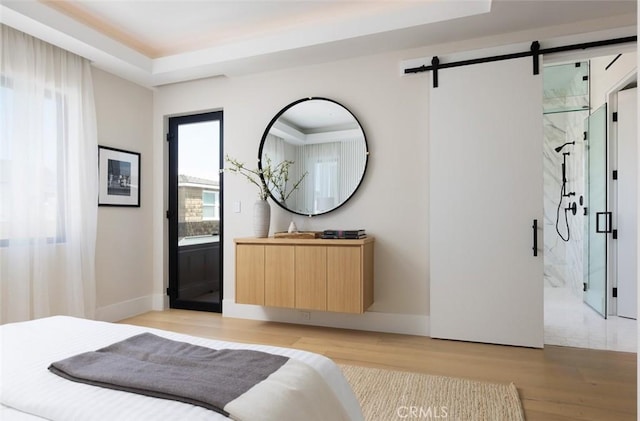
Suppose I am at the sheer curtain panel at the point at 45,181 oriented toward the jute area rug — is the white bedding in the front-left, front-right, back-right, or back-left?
front-right

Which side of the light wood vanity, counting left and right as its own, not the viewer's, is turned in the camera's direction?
front

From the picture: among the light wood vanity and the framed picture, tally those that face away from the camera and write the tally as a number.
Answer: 0

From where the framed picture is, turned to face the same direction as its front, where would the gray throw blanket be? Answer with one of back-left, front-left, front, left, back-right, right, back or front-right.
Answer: front-right

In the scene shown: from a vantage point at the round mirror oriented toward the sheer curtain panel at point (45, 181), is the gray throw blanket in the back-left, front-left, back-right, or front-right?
front-left

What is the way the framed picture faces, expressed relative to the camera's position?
facing the viewer and to the right of the viewer

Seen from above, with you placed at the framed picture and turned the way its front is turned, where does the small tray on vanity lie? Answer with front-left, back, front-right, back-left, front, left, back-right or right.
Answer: front

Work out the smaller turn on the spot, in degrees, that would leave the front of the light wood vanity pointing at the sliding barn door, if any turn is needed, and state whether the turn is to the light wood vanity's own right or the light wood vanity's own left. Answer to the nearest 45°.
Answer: approximately 90° to the light wood vanity's own left

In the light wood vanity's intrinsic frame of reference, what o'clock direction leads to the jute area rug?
The jute area rug is roughly at 11 o'clock from the light wood vanity.

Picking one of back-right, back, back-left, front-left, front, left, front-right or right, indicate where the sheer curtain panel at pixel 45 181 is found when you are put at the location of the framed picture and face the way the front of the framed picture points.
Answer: right

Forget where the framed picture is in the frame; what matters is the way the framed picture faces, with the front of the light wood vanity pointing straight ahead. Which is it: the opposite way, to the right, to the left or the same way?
to the left

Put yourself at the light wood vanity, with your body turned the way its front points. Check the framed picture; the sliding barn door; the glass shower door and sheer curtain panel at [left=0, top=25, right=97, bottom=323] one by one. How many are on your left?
2

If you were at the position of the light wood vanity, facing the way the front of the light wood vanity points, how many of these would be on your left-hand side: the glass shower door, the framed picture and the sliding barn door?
2

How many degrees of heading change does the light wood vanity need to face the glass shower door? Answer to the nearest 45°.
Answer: approximately 90° to its left

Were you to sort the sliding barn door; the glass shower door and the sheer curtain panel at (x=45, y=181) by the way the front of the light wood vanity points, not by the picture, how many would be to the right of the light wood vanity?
1

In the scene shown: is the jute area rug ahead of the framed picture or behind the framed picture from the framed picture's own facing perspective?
ahead

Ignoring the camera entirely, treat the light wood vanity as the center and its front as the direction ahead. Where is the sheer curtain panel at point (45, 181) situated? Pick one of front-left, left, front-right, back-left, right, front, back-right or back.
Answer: right
